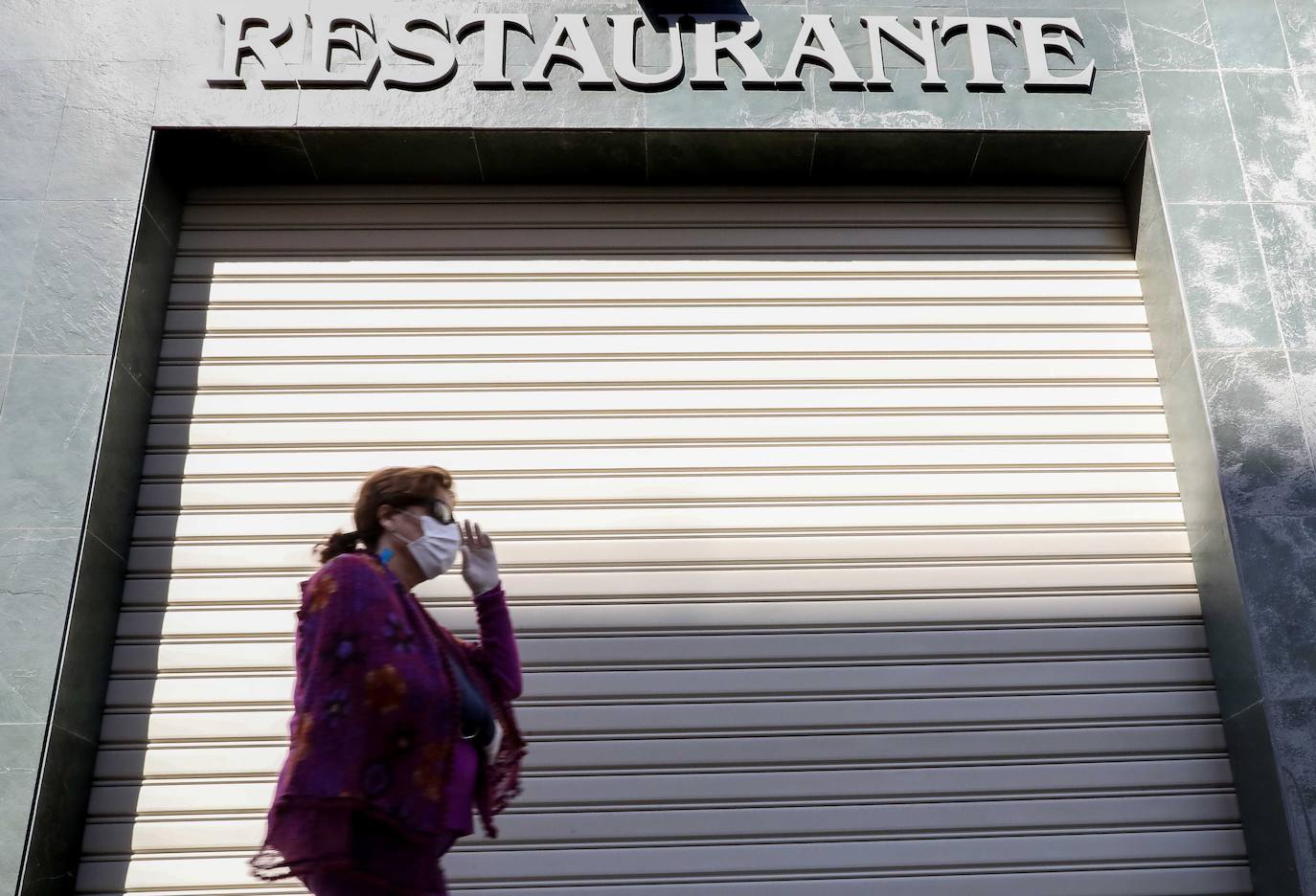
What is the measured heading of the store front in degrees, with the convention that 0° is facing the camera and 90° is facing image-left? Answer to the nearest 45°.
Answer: approximately 0°

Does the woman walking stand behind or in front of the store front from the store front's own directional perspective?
in front

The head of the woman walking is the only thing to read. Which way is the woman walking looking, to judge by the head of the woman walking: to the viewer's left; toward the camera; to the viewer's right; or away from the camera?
to the viewer's right

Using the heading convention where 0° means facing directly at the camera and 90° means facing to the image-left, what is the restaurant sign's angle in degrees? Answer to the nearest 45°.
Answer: approximately 0°
